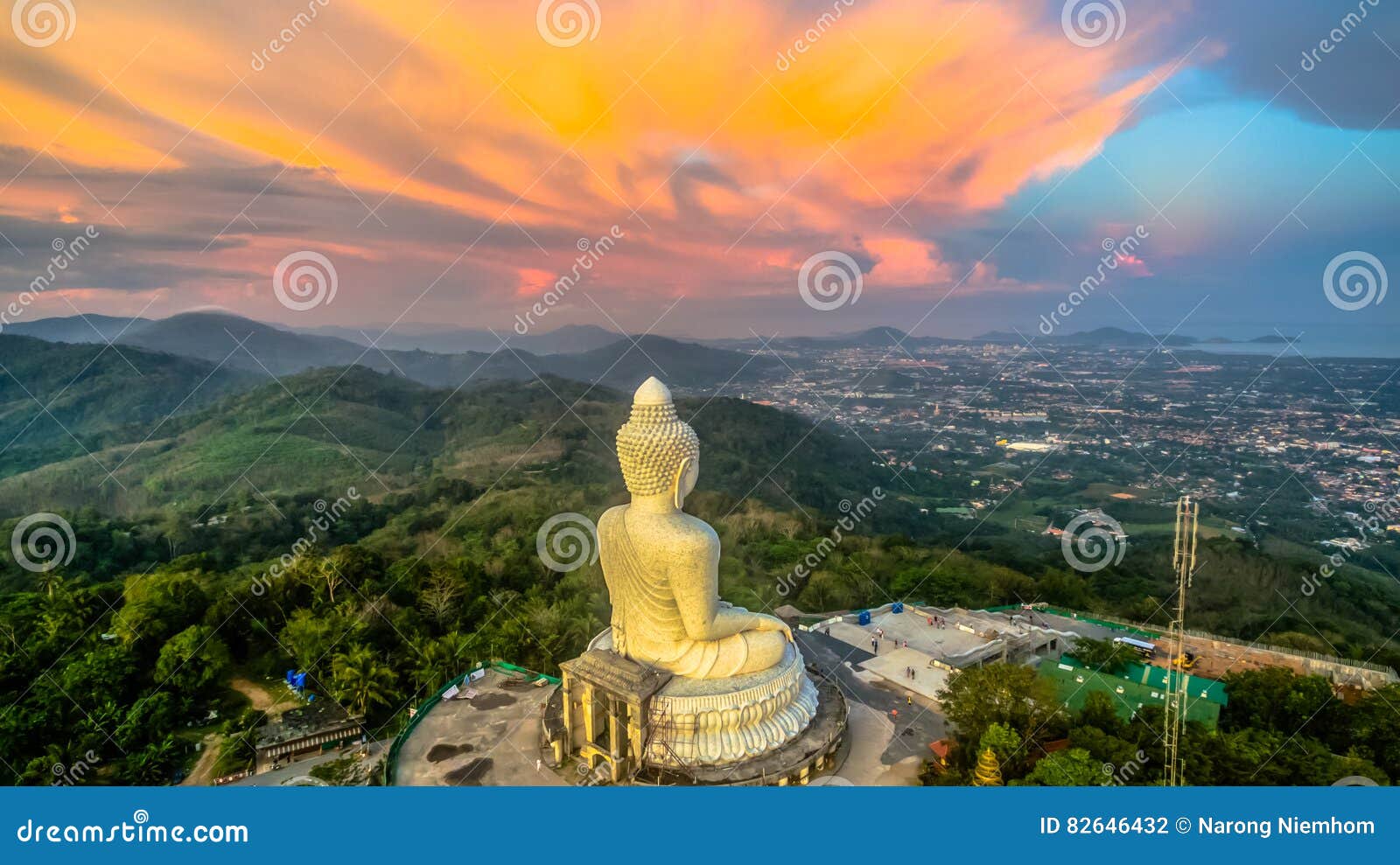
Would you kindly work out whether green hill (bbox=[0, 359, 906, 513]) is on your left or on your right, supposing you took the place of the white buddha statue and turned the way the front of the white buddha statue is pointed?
on your left

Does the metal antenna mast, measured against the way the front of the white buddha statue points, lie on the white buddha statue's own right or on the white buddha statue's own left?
on the white buddha statue's own right

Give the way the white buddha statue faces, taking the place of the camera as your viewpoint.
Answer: facing away from the viewer and to the right of the viewer

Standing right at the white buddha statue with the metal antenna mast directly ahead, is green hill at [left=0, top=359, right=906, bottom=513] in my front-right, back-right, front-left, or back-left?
back-left

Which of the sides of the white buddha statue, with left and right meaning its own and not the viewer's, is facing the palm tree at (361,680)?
left

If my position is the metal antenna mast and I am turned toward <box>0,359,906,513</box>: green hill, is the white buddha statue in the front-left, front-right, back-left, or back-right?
front-left

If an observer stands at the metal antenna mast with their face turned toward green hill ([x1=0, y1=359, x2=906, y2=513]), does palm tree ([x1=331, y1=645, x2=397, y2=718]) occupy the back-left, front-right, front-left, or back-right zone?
front-left

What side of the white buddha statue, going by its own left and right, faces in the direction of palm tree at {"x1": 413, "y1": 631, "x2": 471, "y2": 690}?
left
